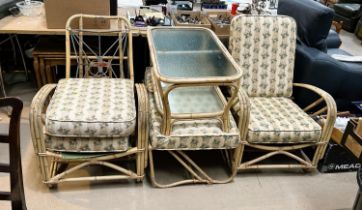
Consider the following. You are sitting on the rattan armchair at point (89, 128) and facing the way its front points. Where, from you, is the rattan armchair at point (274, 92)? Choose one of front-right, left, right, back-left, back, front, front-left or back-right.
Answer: left

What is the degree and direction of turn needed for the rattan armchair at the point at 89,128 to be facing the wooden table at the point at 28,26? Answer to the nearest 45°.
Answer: approximately 180°

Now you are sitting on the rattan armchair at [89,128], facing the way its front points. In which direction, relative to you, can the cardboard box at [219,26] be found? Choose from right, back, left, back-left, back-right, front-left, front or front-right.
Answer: back-left

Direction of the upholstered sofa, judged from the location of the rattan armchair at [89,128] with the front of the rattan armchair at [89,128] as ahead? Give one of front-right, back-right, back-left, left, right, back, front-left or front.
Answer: left

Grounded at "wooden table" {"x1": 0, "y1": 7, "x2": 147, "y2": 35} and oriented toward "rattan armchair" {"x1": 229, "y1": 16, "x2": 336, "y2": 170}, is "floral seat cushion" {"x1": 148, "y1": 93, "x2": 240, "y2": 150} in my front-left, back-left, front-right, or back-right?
front-right

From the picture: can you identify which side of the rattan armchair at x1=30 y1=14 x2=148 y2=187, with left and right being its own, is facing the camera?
front

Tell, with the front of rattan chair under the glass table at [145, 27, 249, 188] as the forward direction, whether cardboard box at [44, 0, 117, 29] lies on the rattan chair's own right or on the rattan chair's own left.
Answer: on the rattan chair's own right

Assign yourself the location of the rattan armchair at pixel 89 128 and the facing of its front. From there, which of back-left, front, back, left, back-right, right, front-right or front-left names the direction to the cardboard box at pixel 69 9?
back
